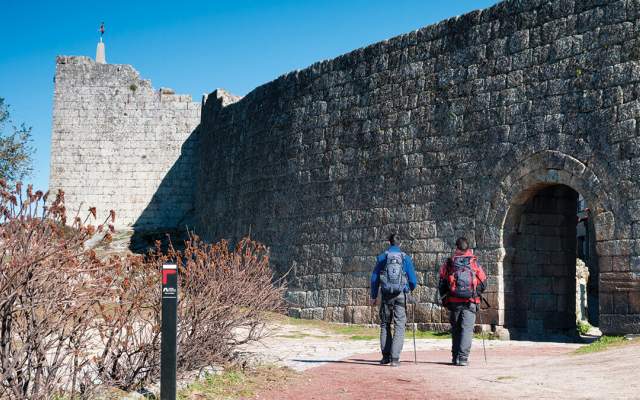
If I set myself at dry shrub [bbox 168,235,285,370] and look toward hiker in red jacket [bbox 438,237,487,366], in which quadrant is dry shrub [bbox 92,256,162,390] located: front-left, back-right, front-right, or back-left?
back-right

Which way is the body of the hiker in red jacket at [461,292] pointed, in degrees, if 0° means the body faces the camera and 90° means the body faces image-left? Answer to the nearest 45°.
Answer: approximately 180°

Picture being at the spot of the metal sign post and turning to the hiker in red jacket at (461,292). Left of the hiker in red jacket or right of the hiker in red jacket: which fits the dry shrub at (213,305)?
left

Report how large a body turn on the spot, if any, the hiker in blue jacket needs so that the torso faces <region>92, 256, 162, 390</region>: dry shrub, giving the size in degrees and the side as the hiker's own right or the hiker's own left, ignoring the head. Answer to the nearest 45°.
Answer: approximately 135° to the hiker's own left

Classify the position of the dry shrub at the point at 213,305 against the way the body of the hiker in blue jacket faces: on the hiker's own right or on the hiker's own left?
on the hiker's own left

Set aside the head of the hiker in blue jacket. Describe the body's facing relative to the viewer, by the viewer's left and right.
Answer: facing away from the viewer

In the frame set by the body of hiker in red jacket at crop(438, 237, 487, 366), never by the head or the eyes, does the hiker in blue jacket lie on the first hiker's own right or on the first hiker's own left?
on the first hiker's own left

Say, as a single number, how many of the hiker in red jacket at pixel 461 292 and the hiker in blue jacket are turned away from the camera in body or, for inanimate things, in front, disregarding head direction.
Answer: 2

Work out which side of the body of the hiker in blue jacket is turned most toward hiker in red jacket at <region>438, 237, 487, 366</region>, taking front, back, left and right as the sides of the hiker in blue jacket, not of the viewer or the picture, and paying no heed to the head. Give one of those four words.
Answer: right
